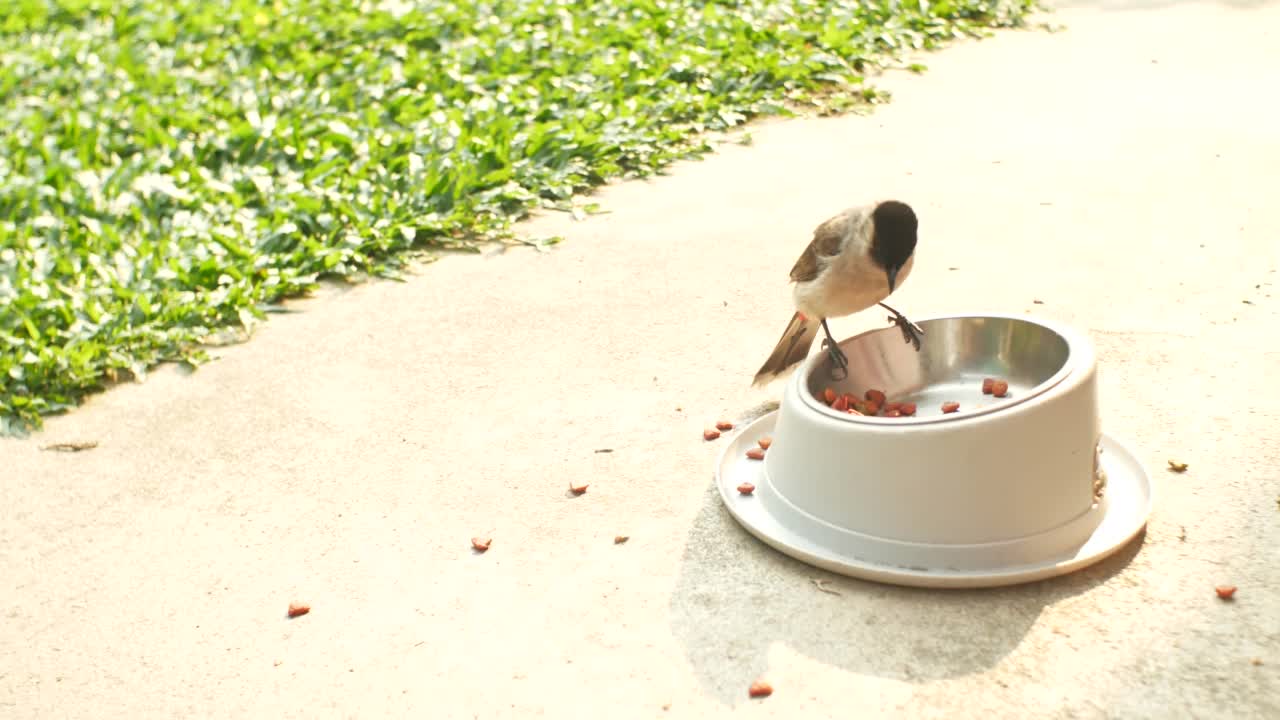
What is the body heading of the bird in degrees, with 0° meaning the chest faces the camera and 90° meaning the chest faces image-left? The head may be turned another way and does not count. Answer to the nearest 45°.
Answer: approximately 315°
